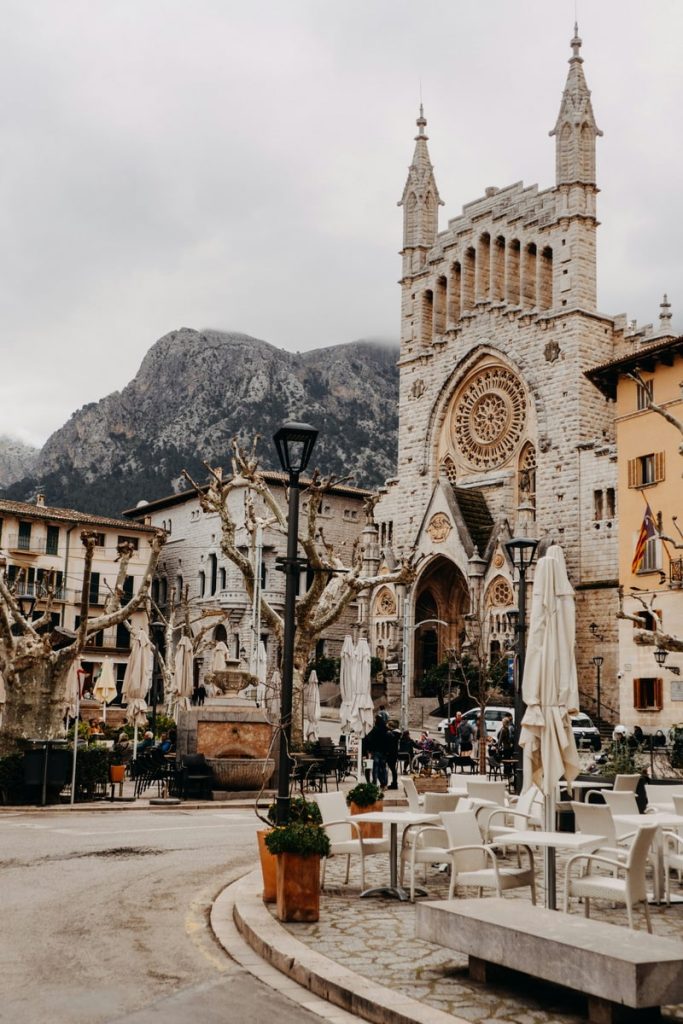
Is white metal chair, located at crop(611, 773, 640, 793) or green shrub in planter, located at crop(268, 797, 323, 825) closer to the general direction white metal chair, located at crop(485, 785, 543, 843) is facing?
the green shrub in planter

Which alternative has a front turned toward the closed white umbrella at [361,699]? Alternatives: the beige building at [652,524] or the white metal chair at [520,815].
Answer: the beige building

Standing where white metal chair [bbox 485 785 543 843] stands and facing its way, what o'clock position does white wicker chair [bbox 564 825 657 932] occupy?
white wicker chair [bbox 564 825 657 932] is roughly at 10 o'clock from white metal chair [bbox 485 785 543 843].

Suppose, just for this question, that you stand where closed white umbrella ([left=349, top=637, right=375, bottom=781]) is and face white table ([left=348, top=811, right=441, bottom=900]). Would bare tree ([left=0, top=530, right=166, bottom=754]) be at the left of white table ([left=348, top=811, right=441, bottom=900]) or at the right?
right

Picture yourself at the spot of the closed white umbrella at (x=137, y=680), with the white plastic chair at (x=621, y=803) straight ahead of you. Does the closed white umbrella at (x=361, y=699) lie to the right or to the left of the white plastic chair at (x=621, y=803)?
left

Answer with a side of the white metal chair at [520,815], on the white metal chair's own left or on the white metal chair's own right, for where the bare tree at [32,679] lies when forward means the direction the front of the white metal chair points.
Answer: on the white metal chair's own right

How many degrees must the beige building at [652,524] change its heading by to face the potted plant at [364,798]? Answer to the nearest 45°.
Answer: approximately 45° to its left

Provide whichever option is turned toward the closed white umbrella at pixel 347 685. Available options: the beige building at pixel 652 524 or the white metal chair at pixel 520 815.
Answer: the beige building
